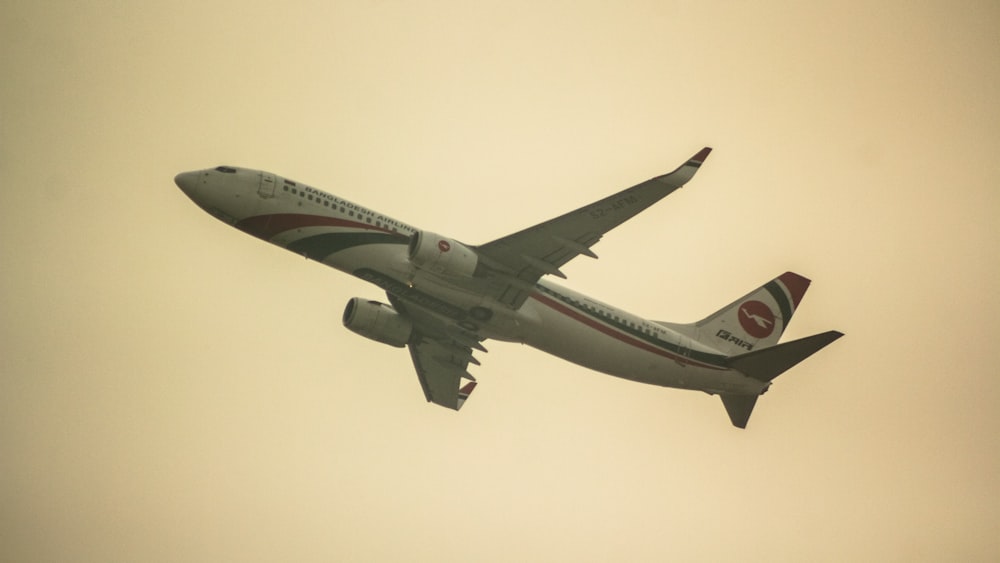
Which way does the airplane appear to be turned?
to the viewer's left
